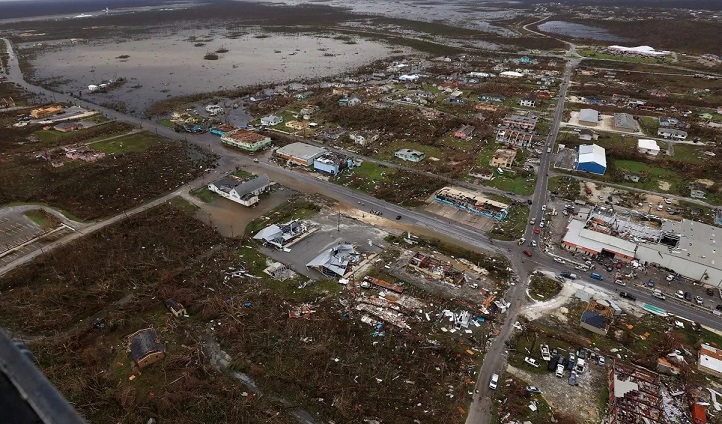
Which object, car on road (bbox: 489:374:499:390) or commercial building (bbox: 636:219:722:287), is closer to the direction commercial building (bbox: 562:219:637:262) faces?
the car on road

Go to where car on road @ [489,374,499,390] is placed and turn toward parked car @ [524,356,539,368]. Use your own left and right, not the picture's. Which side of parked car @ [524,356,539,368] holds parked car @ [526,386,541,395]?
right

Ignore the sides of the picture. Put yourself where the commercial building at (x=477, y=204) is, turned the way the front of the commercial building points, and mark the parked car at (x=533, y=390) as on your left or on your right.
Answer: on your left

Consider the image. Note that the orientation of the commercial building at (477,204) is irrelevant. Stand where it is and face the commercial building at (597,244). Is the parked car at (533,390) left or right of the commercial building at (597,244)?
right

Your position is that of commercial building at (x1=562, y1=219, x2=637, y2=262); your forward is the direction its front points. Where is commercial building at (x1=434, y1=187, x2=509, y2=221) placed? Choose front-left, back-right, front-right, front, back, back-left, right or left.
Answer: front-right

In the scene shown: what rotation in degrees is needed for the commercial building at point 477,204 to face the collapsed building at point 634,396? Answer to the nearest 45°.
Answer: approximately 90° to its left

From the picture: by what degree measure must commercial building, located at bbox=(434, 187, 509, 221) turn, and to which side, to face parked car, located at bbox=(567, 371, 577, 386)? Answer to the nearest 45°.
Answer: approximately 45° to its left

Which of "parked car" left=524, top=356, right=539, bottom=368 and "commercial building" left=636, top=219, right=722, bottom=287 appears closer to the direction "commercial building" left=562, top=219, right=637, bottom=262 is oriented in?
the parked car

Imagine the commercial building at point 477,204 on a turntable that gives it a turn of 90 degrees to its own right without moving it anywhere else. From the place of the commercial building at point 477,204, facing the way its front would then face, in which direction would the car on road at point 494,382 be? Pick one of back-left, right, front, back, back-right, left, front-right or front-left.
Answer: back-left

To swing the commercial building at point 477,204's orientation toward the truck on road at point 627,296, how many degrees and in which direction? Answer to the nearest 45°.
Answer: approximately 90° to its left

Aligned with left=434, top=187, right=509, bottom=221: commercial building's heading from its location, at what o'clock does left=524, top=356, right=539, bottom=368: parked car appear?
The parked car is roughly at 10 o'clock from the commercial building.

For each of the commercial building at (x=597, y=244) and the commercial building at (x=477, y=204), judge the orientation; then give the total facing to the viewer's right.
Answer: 0

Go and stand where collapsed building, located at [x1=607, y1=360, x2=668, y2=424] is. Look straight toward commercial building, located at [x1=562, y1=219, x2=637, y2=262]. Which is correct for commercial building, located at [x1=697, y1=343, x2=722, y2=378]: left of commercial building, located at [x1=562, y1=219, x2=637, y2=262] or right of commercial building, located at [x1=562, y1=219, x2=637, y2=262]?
right

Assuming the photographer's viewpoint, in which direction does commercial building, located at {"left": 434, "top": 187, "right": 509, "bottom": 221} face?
facing the viewer and to the left of the viewer
